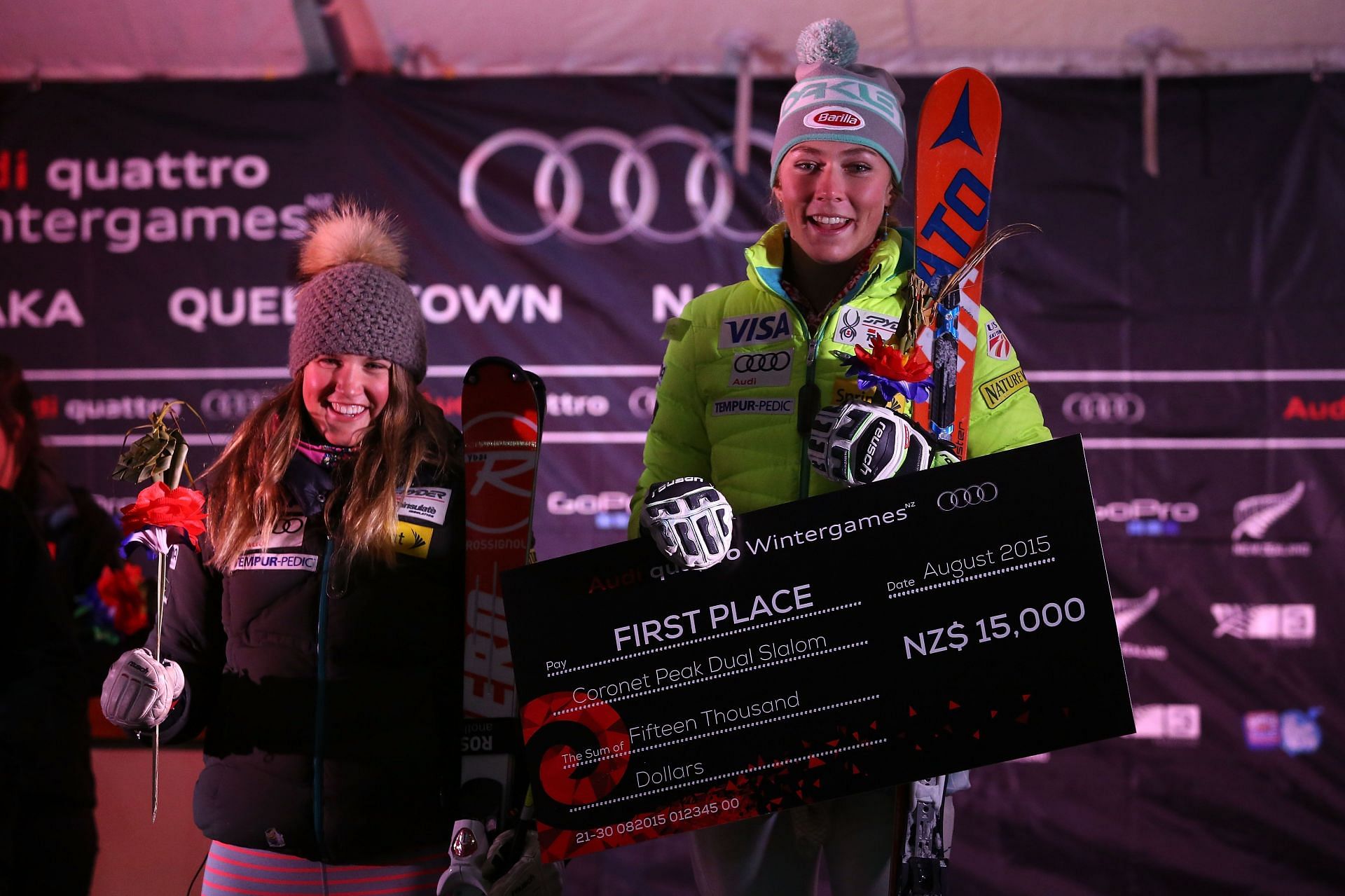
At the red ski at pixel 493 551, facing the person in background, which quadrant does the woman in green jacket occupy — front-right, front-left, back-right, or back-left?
back-right

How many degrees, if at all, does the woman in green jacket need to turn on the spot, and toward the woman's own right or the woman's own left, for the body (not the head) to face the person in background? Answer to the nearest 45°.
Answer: approximately 135° to the woman's own right

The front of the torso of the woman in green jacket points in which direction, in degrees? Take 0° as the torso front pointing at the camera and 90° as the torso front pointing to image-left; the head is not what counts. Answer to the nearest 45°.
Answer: approximately 0°
